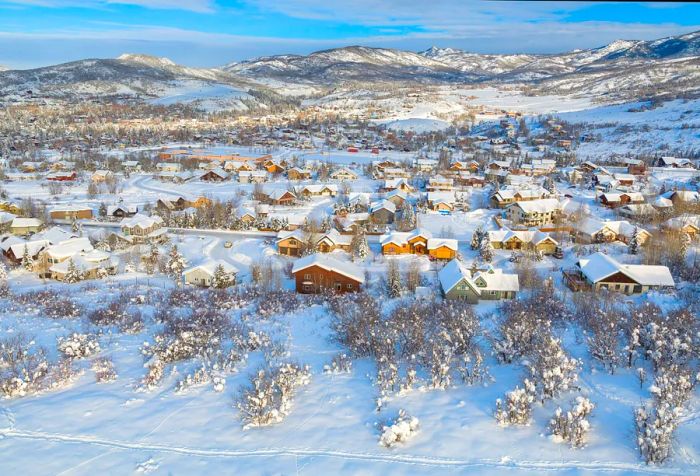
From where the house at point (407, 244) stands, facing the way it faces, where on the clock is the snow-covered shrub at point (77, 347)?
The snow-covered shrub is roughly at 1 o'clock from the house.

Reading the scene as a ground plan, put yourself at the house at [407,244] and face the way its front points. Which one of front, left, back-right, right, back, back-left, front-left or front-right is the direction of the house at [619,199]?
back-left

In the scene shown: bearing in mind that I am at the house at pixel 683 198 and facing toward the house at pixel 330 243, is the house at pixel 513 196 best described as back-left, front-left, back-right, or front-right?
front-right

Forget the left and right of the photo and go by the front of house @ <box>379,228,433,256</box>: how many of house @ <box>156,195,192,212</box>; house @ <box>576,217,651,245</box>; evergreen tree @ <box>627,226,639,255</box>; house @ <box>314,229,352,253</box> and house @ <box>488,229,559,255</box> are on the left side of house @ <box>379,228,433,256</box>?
3

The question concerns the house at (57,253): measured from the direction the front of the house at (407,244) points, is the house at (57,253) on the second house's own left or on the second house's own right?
on the second house's own right

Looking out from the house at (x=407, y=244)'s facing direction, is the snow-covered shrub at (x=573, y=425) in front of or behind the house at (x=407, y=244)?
in front

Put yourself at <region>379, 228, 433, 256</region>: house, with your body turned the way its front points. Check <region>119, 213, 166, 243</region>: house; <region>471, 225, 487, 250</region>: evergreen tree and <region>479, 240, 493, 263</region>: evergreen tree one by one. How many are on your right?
1

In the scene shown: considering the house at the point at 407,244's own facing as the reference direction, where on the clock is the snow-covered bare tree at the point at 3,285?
The snow-covered bare tree is roughly at 2 o'clock from the house.

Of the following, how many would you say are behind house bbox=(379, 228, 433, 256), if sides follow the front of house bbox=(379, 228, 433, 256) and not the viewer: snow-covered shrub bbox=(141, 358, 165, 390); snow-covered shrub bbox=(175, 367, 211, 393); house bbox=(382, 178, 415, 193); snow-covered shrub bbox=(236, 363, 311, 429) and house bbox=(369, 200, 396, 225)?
2

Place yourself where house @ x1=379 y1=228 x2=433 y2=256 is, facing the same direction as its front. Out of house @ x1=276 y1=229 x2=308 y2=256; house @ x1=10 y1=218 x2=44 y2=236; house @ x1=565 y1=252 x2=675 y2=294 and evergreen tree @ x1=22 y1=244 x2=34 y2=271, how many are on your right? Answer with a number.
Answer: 3

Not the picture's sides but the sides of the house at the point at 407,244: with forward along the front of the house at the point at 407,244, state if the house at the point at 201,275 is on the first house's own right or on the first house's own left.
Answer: on the first house's own right

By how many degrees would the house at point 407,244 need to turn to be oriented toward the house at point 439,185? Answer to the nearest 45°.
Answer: approximately 180°

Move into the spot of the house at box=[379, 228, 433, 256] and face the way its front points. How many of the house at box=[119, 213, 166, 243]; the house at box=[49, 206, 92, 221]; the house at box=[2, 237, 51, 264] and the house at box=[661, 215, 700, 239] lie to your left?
1

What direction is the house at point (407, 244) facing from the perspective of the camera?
toward the camera

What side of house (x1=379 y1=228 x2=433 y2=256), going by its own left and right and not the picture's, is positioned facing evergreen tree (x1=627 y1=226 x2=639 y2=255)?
left

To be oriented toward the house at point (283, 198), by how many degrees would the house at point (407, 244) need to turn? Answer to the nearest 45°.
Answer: approximately 135° to its right
